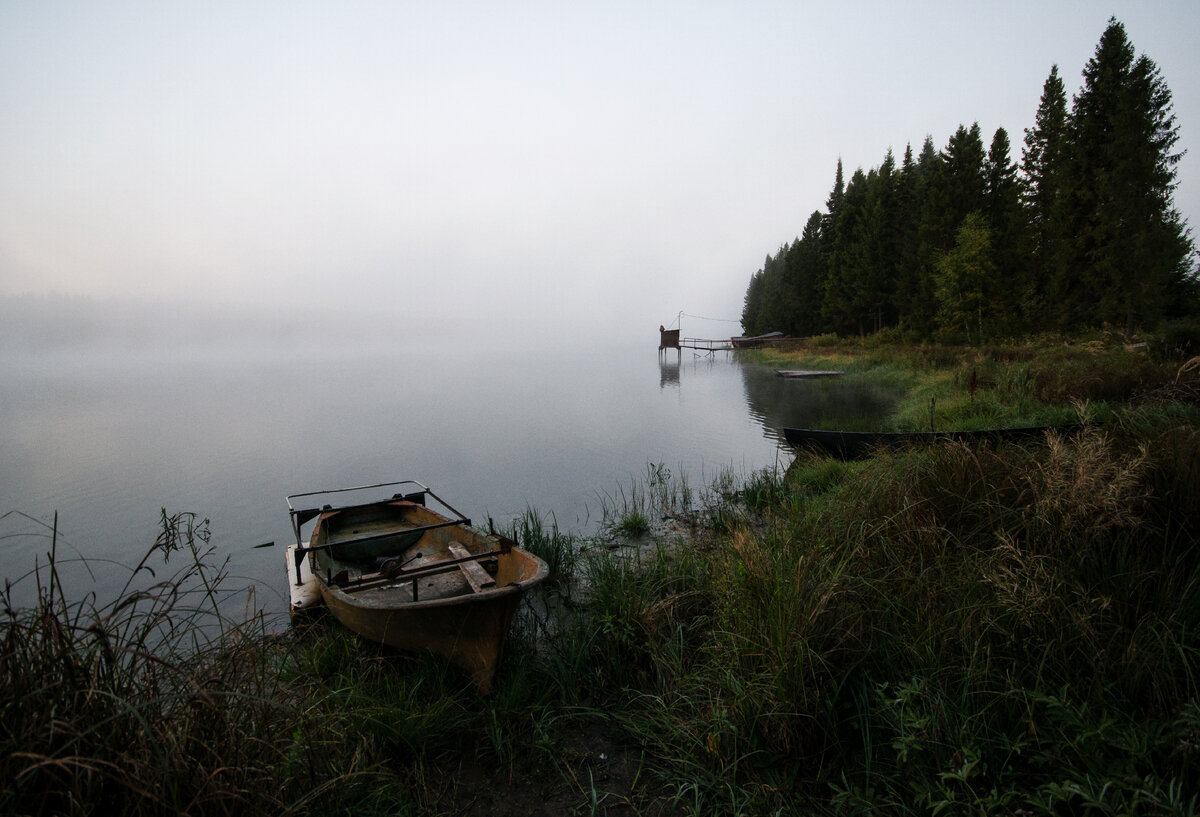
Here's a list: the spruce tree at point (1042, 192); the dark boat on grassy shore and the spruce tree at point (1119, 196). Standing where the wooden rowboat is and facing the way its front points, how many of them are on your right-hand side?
0

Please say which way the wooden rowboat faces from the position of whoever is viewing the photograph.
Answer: facing the viewer and to the right of the viewer

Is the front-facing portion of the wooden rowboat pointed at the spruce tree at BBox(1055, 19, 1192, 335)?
no

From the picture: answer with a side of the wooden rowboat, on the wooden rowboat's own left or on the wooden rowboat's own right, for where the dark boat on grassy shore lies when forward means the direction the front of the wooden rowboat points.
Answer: on the wooden rowboat's own left

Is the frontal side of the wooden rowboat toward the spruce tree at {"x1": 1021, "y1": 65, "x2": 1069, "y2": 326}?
no
